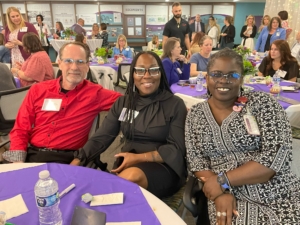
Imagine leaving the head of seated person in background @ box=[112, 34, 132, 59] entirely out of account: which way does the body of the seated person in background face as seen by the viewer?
toward the camera

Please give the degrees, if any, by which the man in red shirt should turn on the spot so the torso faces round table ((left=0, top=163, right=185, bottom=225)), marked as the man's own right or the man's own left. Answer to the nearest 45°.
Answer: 0° — they already face it

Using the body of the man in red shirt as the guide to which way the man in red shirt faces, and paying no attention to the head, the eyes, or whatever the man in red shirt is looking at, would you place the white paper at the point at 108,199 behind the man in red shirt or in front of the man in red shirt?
in front

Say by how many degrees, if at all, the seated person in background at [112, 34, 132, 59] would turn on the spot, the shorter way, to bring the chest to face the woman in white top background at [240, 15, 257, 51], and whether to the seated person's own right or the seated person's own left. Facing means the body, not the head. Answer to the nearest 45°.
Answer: approximately 90° to the seated person's own left

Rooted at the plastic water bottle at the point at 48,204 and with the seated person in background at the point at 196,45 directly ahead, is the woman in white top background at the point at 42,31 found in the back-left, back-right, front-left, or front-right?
front-left

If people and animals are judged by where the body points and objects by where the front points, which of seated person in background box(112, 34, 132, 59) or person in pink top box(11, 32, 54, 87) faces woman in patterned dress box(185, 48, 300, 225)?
the seated person in background

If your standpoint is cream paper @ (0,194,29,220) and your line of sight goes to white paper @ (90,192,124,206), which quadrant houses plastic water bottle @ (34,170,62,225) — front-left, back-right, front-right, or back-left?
front-right

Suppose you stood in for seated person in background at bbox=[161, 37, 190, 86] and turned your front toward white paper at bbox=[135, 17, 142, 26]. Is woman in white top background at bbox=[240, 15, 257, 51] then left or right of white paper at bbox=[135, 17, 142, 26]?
right

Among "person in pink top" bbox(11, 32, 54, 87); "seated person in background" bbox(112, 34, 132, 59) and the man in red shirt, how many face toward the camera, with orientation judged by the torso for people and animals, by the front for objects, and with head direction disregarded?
2

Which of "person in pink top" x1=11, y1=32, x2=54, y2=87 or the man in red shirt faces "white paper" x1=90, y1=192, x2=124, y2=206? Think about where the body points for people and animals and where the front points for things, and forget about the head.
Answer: the man in red shirt

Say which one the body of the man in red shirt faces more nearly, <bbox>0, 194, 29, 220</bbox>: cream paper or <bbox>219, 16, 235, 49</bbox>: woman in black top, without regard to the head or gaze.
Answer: the cream paper

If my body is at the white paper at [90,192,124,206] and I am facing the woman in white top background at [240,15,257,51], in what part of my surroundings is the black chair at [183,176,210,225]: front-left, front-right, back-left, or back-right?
front-right

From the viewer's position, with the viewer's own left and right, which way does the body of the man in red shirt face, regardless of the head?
facing the viewer
